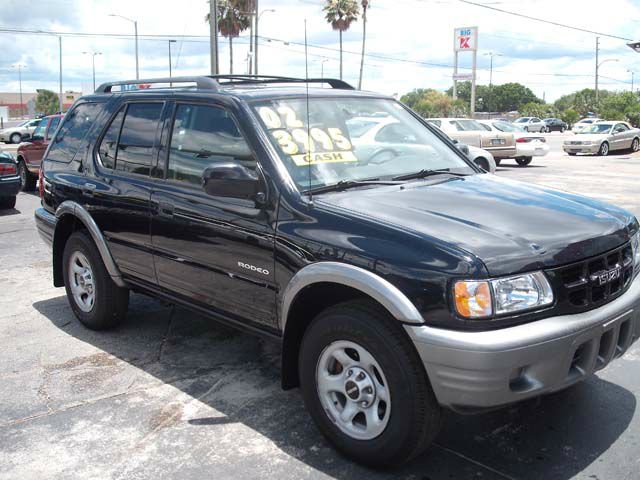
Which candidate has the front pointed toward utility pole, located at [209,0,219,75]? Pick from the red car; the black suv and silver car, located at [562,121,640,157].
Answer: the silver car

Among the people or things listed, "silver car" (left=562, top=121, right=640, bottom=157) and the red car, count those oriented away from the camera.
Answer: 0

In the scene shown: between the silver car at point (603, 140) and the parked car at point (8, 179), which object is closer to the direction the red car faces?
the parked car

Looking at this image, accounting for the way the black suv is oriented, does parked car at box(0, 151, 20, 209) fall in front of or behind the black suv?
behind

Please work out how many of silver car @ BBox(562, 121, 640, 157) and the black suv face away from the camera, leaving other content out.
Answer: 0

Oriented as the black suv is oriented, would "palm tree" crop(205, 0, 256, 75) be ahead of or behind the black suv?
behind

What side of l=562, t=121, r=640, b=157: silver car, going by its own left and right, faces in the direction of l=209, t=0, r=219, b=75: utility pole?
front

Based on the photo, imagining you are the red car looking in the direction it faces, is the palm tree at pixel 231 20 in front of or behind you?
behind

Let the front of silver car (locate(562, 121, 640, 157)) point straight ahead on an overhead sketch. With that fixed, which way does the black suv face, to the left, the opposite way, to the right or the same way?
to the left

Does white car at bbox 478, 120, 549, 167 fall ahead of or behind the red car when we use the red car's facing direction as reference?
behind

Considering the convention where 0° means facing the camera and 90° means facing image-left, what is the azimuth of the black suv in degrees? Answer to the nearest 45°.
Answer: approximately 315°

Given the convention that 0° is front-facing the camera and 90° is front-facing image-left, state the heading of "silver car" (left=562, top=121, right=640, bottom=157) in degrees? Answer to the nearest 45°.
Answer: approximately 45°

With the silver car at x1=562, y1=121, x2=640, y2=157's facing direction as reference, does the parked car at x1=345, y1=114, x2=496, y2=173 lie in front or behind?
in front
